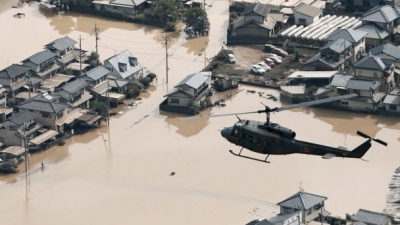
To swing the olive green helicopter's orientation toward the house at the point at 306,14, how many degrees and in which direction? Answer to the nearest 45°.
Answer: approximately 90° to its right

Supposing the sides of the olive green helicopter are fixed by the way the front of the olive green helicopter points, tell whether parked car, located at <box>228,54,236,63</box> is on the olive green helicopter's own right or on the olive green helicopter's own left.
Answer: on the olive green helicopter's own right

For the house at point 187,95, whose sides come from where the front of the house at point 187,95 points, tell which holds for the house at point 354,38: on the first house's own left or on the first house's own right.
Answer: on the first house's own left

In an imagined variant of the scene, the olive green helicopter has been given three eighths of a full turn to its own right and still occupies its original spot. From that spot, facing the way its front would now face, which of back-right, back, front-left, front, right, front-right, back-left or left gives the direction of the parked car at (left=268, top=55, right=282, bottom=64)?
front-left

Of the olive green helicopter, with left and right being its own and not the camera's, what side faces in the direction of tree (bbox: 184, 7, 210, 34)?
right

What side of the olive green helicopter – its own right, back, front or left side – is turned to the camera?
left

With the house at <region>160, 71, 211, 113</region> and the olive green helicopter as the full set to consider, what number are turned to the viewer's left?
1

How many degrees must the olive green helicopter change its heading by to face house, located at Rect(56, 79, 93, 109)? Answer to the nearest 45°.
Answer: approximately 45° to its right
